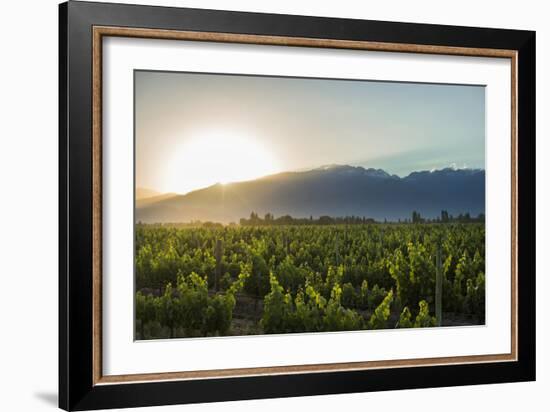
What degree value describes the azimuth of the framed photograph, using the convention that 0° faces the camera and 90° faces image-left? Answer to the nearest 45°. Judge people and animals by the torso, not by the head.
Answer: approximately 315°
